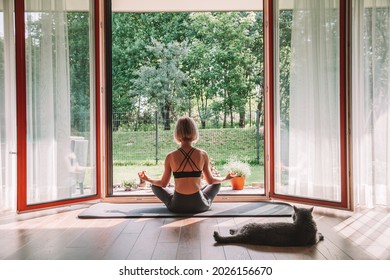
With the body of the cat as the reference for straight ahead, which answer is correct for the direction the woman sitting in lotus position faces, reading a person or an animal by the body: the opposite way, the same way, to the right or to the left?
to the left

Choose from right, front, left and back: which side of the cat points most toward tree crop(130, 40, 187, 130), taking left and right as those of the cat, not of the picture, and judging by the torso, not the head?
left

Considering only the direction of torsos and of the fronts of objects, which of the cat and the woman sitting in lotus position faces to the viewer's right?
the cat

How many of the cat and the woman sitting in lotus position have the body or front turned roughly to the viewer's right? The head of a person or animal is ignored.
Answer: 1

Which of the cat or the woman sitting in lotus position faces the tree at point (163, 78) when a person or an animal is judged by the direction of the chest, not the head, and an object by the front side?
the woman sitting in lotus position

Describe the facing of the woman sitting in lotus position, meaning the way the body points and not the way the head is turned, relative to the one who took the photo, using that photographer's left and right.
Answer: facing away from the viewer

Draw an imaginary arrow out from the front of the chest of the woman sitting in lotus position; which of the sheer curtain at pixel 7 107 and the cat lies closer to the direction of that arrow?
the sheer curtain

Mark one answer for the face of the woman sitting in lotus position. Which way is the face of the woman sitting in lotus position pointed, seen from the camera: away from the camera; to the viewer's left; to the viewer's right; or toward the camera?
away from the camera

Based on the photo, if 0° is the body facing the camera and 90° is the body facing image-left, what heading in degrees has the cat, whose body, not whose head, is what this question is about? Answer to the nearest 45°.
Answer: approximately 270°

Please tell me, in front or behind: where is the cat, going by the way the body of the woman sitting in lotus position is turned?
behind
